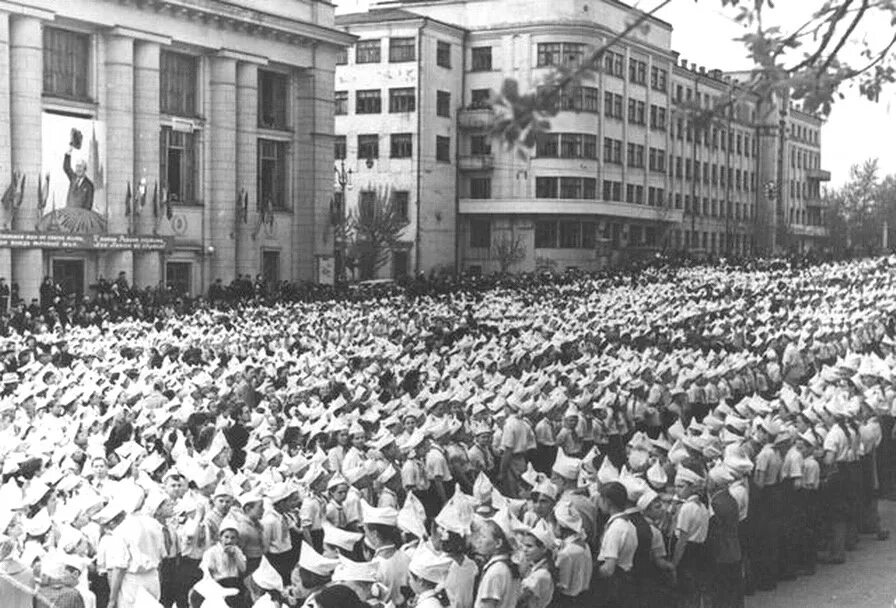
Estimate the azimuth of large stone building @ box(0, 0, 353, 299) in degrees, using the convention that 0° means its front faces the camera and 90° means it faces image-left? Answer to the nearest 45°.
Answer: approximately 315°

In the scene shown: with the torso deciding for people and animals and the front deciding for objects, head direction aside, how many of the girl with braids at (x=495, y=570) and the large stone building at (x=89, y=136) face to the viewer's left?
1

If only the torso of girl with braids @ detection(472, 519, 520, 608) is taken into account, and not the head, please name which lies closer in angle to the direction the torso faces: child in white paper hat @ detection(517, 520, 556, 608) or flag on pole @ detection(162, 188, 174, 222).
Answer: the flag on pole

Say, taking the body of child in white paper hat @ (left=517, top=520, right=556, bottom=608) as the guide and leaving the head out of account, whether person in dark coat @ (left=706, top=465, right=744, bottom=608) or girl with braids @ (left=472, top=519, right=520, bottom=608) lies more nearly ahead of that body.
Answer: the girl with braids

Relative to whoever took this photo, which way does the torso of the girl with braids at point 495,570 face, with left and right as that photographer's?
facing to the left of the viewer

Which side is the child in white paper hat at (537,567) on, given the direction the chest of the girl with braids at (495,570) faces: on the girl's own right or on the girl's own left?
on the girl's own right

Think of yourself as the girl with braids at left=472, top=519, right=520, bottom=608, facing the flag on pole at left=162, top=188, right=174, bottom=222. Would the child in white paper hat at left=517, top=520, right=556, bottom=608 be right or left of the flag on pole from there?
right

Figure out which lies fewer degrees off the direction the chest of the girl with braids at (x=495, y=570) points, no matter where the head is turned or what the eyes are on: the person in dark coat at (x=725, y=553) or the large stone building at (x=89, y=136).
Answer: the large stone building

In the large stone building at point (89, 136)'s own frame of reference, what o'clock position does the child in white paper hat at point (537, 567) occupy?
The child in white paper hat is roughly at 1 o'clock from the large stone building.

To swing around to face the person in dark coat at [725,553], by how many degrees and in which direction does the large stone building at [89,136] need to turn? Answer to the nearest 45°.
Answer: approximately 45° to its right
